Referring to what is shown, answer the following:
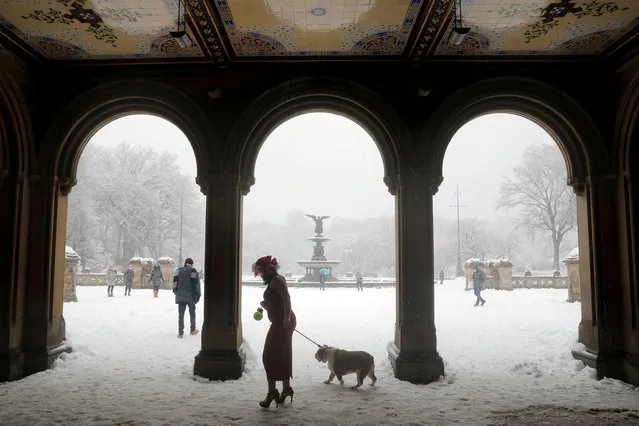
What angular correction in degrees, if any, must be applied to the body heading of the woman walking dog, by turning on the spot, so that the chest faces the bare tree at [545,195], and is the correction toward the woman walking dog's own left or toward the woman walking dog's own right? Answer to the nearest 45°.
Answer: approximately 135° to the woman walking dog's own right

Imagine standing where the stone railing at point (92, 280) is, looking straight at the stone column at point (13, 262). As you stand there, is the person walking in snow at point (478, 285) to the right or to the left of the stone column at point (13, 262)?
left

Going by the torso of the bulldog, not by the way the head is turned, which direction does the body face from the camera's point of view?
to the viewer's left

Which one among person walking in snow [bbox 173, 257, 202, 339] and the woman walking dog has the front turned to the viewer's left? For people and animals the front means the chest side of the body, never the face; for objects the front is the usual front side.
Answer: the woman walking dog

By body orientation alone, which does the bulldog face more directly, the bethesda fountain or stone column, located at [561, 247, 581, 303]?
the bethesda fountain

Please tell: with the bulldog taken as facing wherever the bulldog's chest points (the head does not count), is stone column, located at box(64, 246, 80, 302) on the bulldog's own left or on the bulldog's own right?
on the bulldog's own right

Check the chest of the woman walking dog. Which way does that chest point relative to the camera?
to the viewer's left

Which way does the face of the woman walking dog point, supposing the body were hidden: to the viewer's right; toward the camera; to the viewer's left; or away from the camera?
to the viewer's left

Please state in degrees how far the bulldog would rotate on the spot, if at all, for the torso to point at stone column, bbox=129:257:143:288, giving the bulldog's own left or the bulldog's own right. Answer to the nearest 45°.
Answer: approximately 45° to the bulldog's own right
